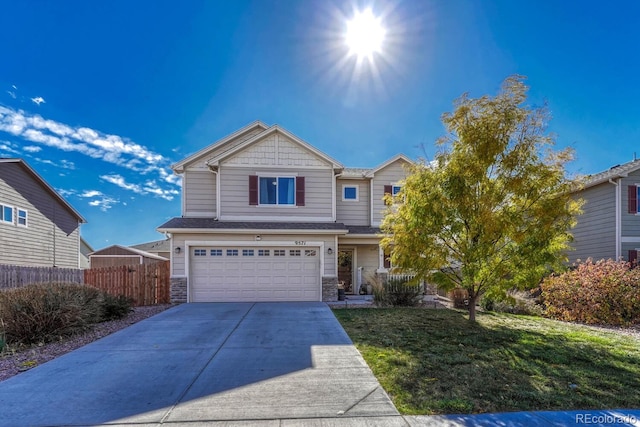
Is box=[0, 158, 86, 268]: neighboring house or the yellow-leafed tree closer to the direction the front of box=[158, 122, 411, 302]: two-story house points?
the yellow-leafed tree

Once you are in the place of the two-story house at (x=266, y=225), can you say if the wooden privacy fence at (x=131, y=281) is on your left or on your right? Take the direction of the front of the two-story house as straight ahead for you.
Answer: on your right

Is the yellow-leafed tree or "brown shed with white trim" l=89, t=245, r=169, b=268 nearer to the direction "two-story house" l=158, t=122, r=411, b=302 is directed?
the yellow-leafed tree

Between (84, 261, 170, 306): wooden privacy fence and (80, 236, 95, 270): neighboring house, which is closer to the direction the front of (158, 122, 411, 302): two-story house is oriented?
the wooden privacy fence

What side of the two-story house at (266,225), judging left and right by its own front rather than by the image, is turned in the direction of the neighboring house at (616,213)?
left

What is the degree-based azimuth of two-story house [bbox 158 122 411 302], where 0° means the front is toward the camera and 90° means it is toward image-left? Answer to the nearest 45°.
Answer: approximately 0°
